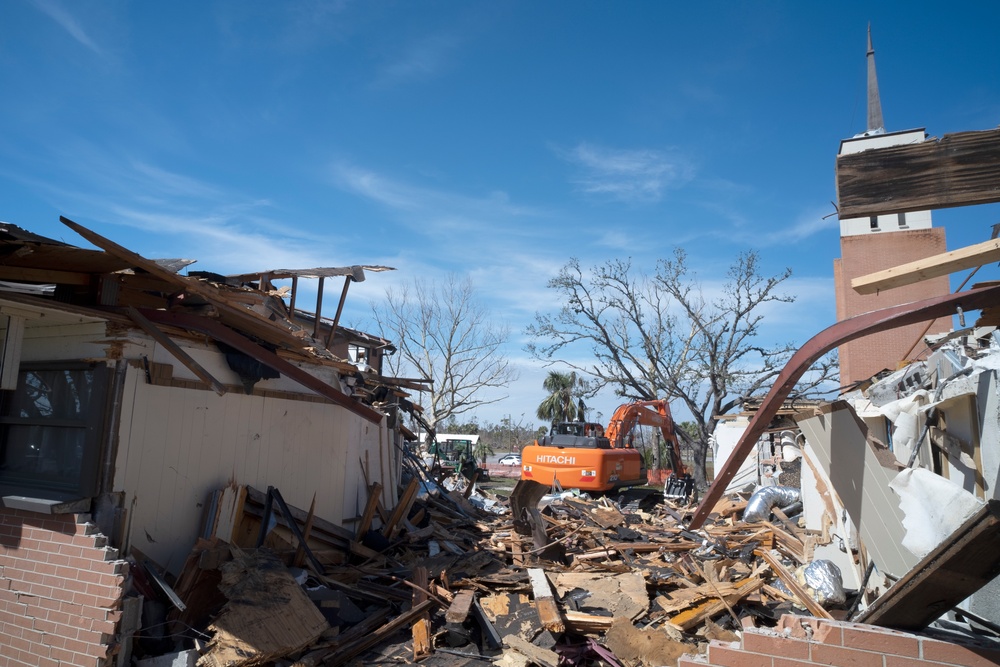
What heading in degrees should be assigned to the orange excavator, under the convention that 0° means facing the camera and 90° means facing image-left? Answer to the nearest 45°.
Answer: approximately 225°

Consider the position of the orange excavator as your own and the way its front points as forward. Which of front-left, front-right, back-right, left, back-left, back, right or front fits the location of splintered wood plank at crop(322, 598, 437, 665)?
back-right

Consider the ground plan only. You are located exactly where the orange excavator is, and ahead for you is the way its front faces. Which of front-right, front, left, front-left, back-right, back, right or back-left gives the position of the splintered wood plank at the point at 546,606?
back-right

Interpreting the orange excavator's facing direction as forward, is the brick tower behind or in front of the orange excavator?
in front

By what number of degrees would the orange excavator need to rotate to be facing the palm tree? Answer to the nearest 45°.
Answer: approximately 45° to its left

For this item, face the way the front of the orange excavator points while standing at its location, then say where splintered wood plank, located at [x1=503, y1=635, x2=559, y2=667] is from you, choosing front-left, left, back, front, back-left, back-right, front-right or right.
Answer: back-right

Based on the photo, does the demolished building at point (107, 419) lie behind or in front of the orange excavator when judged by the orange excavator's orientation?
behind
